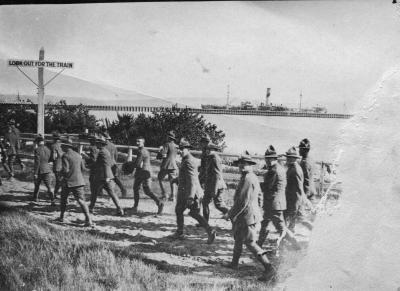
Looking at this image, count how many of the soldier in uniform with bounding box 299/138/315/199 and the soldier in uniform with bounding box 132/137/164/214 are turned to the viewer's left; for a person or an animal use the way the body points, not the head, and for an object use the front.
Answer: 2

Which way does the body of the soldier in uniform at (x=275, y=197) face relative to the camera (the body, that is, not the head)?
to the viewer's left

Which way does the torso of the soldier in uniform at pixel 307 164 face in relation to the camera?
to the viewer's left

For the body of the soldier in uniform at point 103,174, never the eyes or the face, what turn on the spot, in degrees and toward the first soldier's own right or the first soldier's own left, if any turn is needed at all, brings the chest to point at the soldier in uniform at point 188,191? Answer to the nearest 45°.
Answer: approximately 180°

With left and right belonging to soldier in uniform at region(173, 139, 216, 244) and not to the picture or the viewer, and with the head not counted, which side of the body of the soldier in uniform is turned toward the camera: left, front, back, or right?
left

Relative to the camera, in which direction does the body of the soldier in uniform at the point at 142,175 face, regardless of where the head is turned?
to the viewer's left

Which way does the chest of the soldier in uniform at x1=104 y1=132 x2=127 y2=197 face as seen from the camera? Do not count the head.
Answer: to the viewer's left

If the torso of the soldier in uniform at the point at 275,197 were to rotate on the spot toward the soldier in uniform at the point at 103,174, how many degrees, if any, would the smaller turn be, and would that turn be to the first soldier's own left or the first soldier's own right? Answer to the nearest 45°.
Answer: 0° — they already face them
